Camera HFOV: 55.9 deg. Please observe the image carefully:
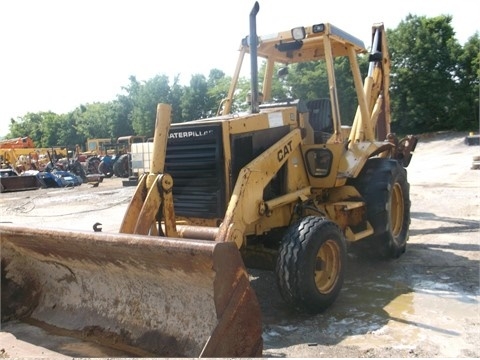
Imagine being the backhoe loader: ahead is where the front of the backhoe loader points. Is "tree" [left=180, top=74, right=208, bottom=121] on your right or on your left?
on your right

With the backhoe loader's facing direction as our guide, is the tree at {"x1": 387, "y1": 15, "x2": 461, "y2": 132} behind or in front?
behind

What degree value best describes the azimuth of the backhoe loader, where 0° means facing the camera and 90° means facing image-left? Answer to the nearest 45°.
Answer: approximately 45°
